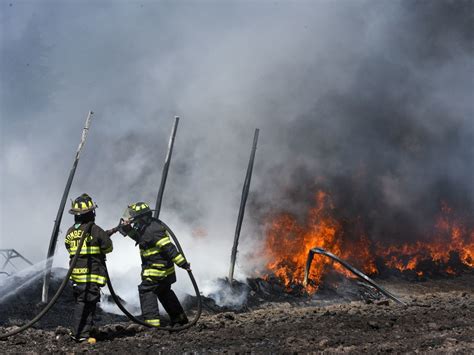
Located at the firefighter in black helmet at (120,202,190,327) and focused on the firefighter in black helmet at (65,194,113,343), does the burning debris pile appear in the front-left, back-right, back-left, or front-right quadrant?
back-right

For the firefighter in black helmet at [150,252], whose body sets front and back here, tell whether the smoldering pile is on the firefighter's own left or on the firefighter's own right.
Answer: on the firefighter's own right

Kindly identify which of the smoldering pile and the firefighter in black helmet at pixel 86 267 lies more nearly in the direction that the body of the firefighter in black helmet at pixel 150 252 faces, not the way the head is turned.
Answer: the firefighter in black helmet

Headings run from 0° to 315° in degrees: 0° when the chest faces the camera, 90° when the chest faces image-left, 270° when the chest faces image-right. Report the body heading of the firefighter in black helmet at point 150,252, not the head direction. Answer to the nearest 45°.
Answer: approximately 90°

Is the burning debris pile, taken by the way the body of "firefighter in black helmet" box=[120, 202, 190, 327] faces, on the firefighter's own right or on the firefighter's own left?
on the firefighter's own right

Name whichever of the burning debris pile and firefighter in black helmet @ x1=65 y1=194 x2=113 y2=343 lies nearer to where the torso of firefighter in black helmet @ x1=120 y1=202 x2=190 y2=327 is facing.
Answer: the firefighter in black helmet

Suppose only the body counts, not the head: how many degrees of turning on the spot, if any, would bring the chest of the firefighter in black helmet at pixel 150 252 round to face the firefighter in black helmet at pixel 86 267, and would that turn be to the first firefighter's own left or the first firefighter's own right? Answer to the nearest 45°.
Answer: approximately 45° to the first firefighter's own left
